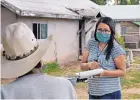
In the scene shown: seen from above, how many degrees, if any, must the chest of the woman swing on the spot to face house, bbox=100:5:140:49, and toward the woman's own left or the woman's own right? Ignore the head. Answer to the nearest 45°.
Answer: approximately 135° to the woman's own right

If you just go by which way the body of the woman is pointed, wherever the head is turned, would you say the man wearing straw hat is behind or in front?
in front

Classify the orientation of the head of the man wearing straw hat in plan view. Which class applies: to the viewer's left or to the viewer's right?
to the viewer's right

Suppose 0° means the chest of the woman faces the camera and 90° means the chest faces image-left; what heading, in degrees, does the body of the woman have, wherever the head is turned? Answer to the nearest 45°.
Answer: approximately 45°

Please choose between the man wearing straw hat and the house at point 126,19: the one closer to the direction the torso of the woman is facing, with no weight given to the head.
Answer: the man wearing straw hat

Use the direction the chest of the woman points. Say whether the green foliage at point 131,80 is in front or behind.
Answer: behind

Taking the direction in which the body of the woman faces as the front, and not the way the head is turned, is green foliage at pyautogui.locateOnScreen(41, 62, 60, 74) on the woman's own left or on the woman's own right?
on the woman's own right
